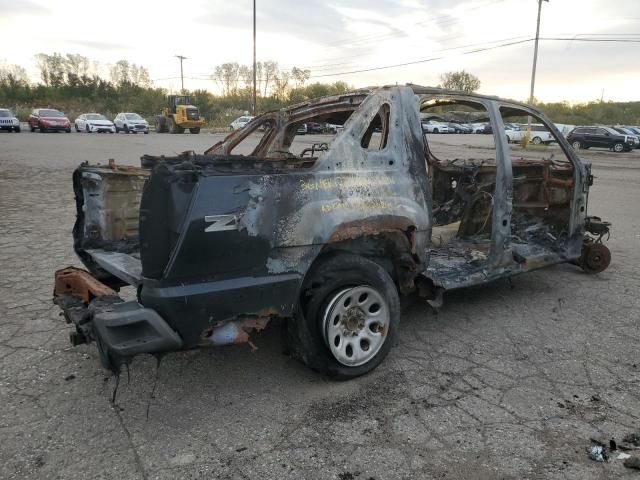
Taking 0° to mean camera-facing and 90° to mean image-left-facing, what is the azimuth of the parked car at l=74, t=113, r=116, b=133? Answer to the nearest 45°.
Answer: approximately 315°

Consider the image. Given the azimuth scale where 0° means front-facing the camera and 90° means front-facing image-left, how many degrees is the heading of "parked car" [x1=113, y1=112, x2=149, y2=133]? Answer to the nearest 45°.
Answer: approximately 315°

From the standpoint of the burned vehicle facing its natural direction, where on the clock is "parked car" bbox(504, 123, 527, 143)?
The parked car is roughly at 11 o'clock from the burned vehicle.

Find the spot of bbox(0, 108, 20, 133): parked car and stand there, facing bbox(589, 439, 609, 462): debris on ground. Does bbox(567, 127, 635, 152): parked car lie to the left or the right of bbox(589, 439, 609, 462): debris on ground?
left

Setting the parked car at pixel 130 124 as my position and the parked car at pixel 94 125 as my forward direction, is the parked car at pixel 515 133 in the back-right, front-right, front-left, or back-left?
back-left

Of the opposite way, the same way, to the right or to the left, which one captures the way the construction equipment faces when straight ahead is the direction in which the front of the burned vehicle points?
to the left

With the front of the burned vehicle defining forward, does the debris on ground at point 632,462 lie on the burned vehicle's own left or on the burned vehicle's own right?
on the burned vehicle's own right

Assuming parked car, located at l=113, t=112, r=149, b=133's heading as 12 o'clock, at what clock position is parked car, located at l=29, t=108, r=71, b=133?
parked car, located at l=29, t=108, r=71, b=133 is roughly at 4 o'clock from parked car, located at l=113, t=112, r=149, b=133.

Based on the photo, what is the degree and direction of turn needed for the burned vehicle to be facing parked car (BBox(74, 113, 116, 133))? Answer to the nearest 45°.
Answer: approximately 90° to its left

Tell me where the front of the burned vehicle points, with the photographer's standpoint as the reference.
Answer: facing away from the viewer and to the right of the viewer

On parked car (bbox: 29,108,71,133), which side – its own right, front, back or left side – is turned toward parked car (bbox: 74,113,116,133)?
left

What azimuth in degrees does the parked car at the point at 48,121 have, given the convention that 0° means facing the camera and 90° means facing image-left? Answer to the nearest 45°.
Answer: approximately 315°
